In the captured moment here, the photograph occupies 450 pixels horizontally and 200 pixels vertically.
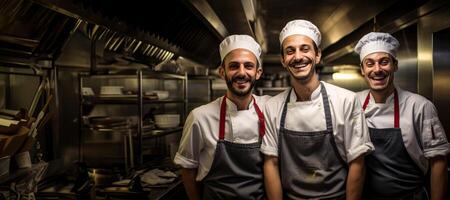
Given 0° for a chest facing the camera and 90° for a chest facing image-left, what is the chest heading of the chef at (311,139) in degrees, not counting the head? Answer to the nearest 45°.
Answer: approximately 0°

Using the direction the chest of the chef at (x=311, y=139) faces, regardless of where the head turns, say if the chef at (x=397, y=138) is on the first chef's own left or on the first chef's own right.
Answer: on the first chef's own left

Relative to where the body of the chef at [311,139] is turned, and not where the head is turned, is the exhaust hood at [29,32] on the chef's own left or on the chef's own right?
on the chef's own right

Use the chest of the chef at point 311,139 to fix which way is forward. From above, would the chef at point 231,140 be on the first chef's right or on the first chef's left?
on the first chef's right
